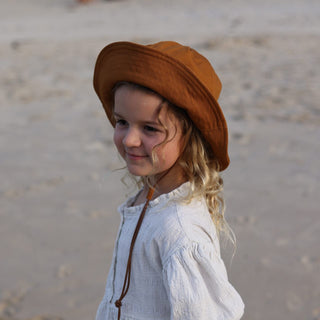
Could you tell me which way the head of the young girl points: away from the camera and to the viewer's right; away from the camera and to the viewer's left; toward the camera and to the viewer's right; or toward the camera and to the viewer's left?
toward the camera and to the viewer's left

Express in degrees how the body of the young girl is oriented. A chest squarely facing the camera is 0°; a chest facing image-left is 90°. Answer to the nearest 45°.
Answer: approximately 45°
